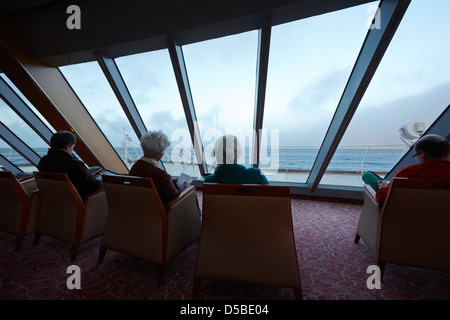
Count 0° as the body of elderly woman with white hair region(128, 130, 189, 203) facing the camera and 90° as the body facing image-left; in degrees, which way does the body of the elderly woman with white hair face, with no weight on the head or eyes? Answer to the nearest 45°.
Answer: approximately 225°

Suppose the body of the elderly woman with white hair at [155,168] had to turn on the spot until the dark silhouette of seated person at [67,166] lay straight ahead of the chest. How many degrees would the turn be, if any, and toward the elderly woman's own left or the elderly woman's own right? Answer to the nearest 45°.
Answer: approximately 90° to the elderly woman's own left

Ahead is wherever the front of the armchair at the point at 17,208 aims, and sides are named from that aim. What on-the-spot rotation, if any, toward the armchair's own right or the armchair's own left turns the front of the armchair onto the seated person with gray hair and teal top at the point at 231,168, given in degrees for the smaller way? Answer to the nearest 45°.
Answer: approximately 90° to the armchair's own right

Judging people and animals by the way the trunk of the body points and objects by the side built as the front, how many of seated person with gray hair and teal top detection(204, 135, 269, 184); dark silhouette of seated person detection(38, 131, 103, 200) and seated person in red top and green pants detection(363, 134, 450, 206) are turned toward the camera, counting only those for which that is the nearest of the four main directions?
0

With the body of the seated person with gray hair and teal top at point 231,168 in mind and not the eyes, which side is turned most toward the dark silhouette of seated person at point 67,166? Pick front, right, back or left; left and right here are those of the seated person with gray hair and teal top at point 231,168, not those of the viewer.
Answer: left

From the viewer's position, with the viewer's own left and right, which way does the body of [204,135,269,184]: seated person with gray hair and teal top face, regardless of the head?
facing away from the viewer
